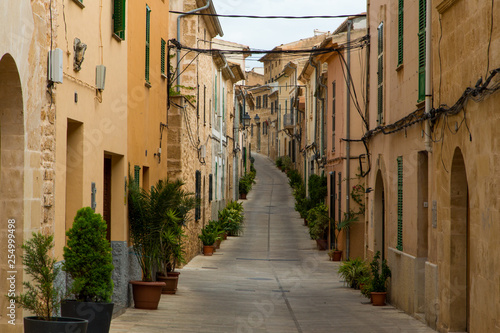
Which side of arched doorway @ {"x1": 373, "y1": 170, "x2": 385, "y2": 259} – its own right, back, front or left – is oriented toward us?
left

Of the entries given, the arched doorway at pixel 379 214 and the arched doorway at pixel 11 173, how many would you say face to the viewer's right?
1

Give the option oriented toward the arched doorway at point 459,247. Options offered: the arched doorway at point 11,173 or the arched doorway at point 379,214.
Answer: the arched doorway at point 11,173

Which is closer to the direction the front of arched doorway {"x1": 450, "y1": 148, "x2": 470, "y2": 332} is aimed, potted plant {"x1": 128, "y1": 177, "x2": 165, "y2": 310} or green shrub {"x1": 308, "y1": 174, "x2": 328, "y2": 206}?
the potted plant

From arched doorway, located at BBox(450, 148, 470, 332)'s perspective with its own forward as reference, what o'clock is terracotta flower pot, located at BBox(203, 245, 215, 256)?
The terracotta flower pot is roughly at 2 o'clock from the arched doorway.

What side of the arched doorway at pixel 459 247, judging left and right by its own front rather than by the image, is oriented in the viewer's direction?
left

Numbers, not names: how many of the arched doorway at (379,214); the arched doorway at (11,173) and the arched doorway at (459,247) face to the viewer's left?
2

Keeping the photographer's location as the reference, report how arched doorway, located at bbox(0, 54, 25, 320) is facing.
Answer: facing to the right of the viewer

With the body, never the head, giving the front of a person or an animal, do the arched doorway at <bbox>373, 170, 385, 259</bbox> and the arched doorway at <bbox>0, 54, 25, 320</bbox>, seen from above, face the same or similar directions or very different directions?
very different directions

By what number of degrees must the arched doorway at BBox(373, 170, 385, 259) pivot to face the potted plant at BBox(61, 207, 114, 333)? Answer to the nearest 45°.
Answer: approximately 90° to its left
